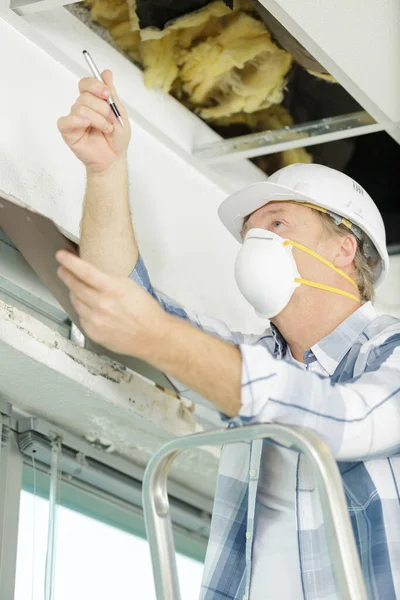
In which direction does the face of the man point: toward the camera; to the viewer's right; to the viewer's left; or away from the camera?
to the viewer's left

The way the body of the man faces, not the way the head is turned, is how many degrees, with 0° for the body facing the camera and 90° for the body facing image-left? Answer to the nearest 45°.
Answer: approximately 45°
